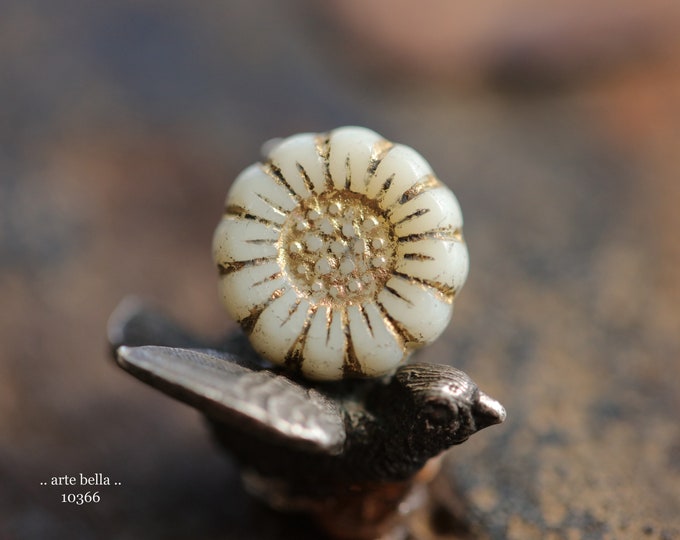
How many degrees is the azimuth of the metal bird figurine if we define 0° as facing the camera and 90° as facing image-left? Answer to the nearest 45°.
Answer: approximately 270°
